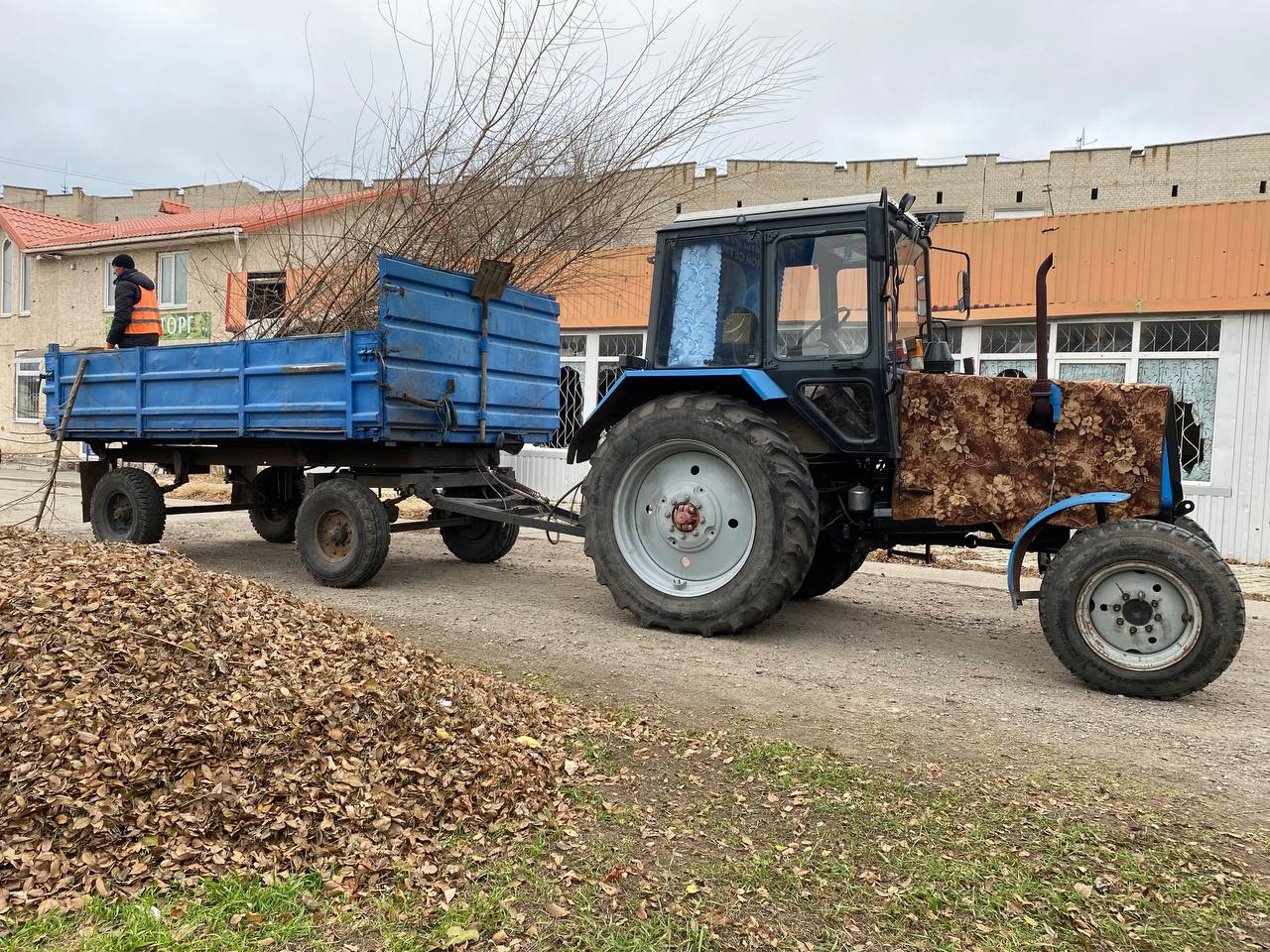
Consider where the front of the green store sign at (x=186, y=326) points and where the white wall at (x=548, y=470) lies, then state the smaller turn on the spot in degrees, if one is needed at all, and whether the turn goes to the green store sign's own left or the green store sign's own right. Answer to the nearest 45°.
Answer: approximately 45° to the green store sign's own left

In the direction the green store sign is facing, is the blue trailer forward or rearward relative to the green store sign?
forward

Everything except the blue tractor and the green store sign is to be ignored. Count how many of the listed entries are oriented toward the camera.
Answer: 1

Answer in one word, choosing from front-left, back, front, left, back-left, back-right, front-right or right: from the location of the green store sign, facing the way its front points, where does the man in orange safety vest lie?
front

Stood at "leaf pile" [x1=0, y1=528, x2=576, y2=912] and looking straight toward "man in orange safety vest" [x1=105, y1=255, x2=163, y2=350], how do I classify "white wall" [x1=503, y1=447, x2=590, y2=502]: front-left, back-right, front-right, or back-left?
front-right

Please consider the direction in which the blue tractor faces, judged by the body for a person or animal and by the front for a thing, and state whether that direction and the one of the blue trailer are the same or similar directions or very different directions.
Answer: same or similar directions

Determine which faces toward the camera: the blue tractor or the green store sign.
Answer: the green store sign

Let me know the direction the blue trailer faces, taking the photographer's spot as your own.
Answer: facing the viewer and to the right of the viewer

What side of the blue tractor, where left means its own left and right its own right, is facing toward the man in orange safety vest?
back

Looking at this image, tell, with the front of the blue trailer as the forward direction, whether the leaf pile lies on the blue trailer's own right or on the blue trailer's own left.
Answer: on the blue trailer's own right

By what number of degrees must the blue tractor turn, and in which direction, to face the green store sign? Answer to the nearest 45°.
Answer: approximately 135° to its left

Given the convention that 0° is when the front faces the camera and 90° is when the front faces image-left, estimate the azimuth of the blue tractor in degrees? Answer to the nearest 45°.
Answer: approximately 270°

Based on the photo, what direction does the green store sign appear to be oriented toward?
toward the camera

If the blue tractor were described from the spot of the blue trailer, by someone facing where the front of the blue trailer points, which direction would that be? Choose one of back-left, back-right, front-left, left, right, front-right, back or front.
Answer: front

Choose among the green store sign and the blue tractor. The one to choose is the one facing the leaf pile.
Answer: the green store sign
